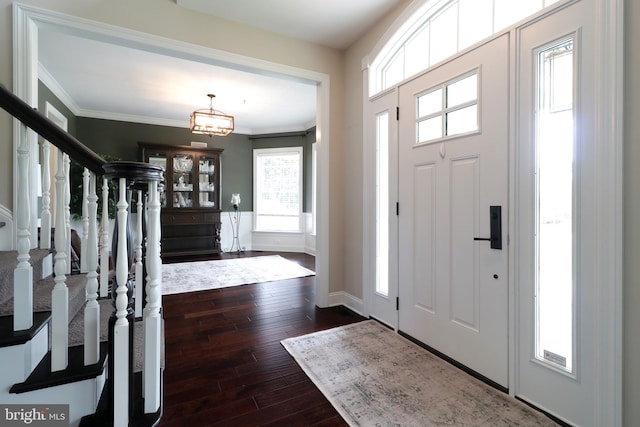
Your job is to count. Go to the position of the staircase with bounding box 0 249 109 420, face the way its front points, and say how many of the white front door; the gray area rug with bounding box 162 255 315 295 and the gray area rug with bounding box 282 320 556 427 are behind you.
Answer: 0

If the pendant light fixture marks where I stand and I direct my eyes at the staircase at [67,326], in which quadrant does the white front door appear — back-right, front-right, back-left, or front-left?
front-left

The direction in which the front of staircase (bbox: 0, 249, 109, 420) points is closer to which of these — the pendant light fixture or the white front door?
the white front door

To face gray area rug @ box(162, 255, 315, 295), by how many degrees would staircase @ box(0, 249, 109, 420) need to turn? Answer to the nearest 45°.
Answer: approximately 45° to its left

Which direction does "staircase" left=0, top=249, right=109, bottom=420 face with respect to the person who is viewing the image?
facing to the right of the viewer

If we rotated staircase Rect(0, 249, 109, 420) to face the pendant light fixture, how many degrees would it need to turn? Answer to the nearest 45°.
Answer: approximately 45° to its left

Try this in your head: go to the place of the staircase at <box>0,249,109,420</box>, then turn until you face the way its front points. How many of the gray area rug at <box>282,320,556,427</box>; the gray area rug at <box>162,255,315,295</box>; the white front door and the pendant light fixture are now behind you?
0

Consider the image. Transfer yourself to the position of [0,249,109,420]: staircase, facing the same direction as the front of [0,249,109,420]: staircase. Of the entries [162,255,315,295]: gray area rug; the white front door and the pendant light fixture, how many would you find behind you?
0

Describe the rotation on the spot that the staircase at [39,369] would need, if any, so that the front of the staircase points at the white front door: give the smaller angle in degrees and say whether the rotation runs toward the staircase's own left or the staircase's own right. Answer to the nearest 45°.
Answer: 0° — it already faces it

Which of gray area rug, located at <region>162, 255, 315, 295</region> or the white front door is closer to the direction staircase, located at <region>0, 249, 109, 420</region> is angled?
the white front door

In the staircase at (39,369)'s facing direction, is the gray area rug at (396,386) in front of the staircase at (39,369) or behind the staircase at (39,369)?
in front
